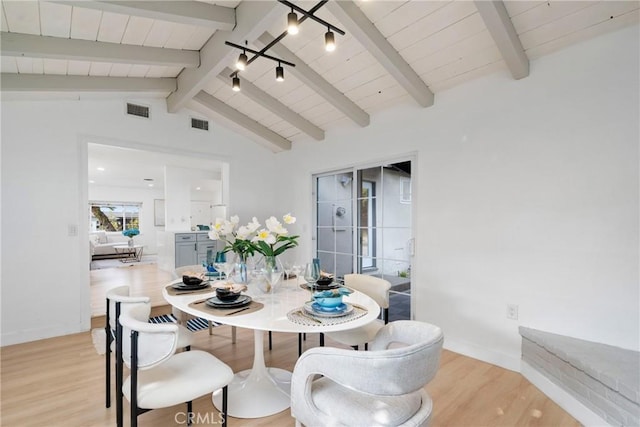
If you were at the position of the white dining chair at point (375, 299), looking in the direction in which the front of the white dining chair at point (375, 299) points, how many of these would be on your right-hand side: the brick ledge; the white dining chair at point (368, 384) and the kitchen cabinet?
1

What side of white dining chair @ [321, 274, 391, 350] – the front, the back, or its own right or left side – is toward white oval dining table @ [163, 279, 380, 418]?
front

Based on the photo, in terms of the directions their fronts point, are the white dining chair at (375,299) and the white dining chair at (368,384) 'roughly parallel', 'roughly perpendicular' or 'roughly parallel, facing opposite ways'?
roughly perpendicular

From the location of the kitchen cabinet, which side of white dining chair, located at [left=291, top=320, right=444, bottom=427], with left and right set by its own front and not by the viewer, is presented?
front

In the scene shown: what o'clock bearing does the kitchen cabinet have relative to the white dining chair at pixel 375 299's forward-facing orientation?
The kitchen cabinet is roughly at 3 o'clock from the white dining chair.

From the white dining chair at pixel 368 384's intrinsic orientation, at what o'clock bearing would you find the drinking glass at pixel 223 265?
The drinking glass is roughly at 12 o'clock from the white dining chair.

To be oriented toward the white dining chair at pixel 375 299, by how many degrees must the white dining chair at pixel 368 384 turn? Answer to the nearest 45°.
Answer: approximately 45° to its right

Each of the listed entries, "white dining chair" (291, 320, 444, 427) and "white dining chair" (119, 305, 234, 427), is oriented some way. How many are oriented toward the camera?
0

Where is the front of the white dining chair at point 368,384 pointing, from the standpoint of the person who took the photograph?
facing away from the viewer and to the left of the viewer

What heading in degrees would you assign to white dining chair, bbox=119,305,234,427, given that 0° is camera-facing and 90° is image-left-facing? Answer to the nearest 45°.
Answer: approximately 225°

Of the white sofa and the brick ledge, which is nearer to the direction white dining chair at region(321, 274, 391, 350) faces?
the white sofa

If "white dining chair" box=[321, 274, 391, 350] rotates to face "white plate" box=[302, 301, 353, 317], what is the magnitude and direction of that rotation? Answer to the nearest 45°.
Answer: approximately 45° to its left

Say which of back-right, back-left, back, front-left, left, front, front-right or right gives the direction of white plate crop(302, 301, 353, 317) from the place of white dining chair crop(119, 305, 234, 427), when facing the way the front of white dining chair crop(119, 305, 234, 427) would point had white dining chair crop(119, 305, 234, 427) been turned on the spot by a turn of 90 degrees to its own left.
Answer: back-right

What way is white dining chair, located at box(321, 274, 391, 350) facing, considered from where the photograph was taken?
facing the viewer and to the left of the viewer

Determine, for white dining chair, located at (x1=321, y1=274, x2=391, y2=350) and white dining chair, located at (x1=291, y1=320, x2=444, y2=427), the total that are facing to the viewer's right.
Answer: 0

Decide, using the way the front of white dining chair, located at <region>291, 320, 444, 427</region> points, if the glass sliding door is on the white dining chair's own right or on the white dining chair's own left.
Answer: on the white dining chair's own right

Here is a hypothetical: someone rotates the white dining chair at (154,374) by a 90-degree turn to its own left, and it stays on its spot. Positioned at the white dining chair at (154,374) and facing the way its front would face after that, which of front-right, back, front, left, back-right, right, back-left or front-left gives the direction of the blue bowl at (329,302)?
back-right
